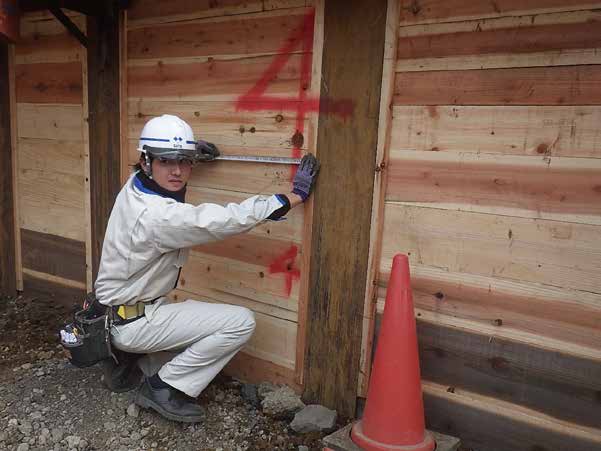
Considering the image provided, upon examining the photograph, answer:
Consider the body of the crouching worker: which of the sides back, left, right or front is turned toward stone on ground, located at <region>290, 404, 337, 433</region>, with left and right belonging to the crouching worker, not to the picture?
front

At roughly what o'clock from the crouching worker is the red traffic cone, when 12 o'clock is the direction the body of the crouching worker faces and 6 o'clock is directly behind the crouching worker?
The red traffic cone is roughly at 1 o'clock from the crouching worker.

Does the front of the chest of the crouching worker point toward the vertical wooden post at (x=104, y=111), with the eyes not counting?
no

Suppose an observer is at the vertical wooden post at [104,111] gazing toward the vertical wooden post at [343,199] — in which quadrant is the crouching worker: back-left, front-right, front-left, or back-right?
front-right

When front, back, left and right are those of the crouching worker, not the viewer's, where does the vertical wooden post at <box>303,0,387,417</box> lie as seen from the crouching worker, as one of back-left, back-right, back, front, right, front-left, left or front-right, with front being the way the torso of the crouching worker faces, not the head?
front

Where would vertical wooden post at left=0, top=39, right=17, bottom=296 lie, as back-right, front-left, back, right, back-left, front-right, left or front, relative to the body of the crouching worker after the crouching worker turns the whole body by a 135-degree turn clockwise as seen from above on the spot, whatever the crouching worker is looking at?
right

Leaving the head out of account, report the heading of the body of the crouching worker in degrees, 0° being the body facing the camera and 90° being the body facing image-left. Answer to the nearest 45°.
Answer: approximately 270°

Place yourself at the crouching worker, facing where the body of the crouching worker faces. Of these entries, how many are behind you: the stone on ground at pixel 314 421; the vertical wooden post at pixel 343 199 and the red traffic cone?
0
